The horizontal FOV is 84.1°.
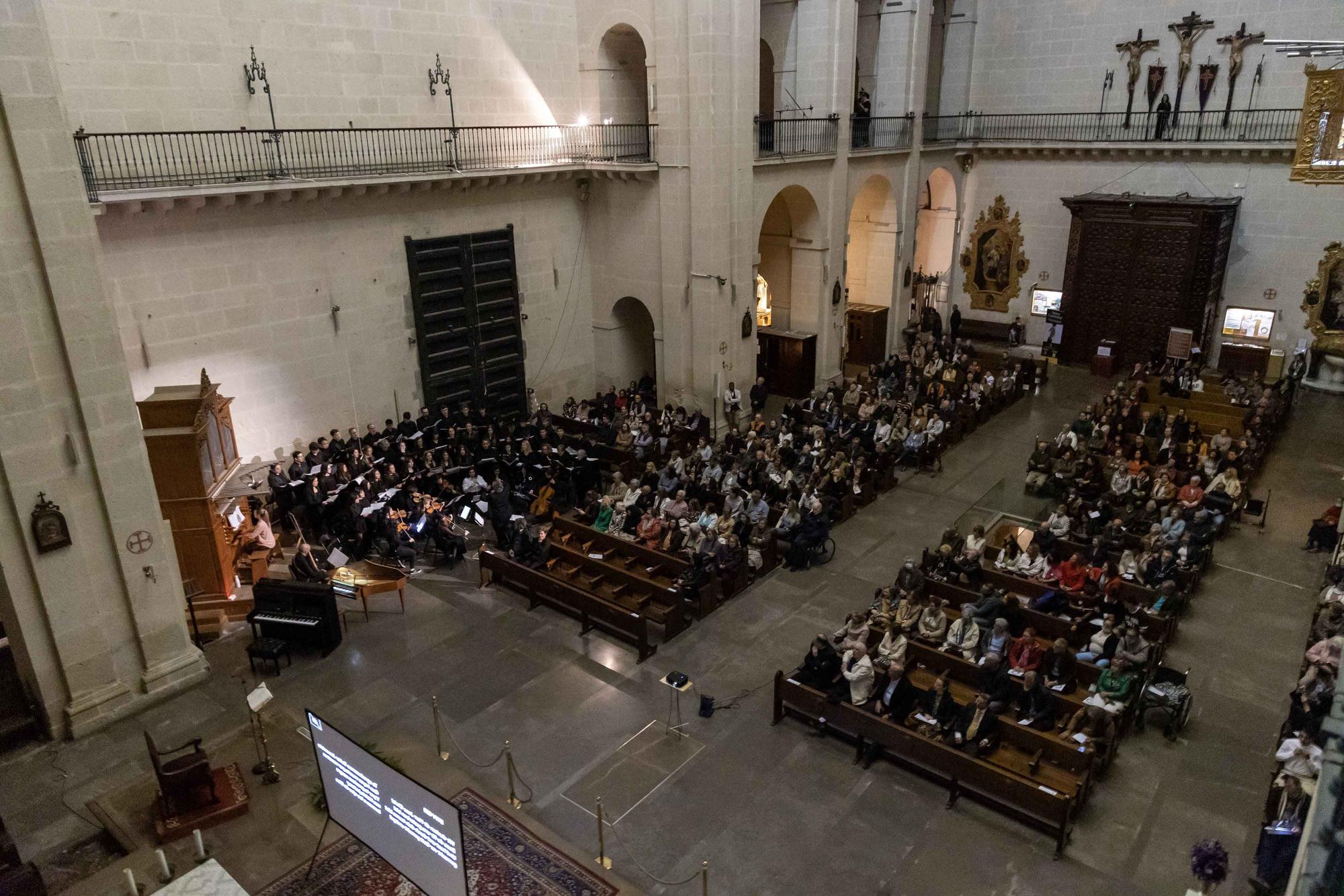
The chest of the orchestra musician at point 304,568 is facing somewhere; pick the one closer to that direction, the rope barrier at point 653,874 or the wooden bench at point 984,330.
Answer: the wooden bench

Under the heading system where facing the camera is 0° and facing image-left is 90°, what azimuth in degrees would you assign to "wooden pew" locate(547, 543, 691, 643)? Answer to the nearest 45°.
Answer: approximately 45°

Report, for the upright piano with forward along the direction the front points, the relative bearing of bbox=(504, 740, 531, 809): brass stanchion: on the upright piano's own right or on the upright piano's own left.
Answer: on the upright piano's own left

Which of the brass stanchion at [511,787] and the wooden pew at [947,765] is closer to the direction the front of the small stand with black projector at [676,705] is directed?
the brass stanchion

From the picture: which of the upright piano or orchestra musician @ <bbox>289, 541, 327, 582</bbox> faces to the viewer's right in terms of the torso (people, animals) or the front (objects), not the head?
the orchestra musician

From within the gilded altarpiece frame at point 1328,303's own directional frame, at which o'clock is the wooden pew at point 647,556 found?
The wooden pew is roughly at 1 o'clock from the gilded altarpiece frame.

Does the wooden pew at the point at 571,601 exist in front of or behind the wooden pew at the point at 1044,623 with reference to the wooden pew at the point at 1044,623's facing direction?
in front

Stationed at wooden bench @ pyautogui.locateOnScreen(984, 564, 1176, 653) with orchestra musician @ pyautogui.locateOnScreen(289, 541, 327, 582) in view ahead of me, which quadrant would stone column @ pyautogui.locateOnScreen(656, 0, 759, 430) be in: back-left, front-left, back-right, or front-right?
front-right

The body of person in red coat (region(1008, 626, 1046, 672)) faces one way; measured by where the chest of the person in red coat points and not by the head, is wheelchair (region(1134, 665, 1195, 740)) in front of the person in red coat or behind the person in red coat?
behind

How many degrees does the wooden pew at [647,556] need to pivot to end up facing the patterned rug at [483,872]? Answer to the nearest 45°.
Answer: approximately 45° to its left

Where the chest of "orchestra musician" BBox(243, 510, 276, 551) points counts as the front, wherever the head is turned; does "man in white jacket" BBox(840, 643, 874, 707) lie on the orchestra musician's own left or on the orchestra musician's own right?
on the orchestra musician's own left

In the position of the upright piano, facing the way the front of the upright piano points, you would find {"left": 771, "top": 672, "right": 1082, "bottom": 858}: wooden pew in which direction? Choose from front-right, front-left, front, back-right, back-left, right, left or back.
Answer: left

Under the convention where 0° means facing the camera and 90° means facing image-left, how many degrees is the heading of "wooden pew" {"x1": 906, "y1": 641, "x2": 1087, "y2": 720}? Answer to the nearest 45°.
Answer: approximately 45°

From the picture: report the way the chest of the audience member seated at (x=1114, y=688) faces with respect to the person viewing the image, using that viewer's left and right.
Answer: facing the viewer and to the left of the viewer

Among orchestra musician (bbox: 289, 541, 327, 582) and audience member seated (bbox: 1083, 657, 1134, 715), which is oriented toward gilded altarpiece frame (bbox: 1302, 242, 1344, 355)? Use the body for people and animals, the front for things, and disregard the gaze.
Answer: the orchestra musician

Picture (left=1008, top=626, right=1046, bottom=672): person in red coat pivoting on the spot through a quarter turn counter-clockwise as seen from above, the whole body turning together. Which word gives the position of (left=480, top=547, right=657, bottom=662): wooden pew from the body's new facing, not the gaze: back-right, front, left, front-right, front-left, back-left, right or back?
back-right
